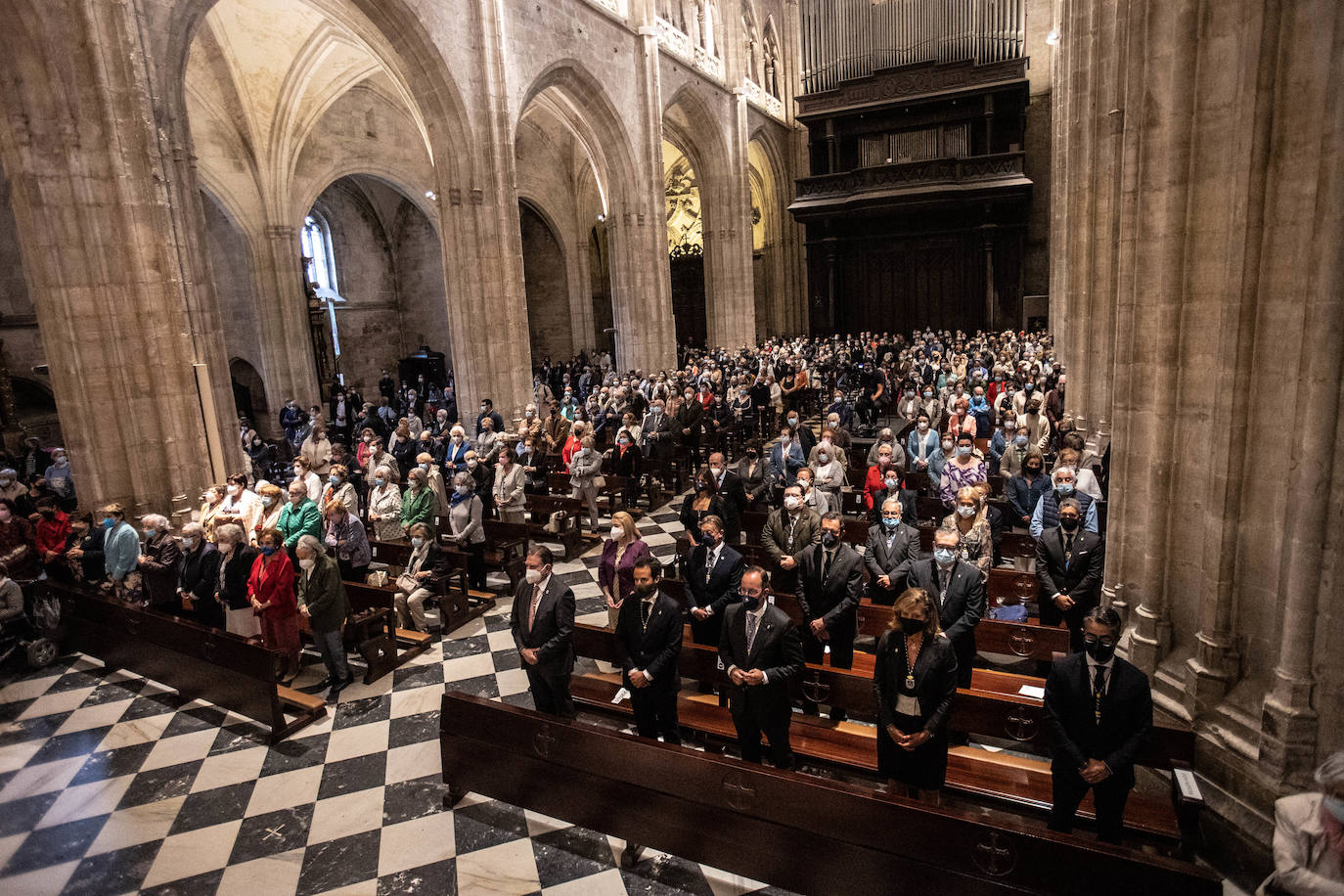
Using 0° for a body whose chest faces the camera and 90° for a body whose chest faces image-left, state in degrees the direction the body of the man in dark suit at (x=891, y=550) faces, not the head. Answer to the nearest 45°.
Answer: approximately 0°

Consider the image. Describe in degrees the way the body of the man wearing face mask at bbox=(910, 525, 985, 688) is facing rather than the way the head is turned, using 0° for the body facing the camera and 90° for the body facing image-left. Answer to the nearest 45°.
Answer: approximately 45°

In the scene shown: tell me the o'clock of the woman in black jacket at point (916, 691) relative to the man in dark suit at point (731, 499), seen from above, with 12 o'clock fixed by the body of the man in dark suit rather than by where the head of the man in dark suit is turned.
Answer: The woman in black jacket is roughly at 10 o'clock from the man in dark suit.

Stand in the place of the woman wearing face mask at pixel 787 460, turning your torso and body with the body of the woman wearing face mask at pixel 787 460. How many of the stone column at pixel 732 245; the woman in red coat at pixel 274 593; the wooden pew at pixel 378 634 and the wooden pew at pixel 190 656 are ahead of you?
3

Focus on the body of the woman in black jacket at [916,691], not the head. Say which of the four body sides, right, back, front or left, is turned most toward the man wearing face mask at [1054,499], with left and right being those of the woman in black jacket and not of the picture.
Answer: back

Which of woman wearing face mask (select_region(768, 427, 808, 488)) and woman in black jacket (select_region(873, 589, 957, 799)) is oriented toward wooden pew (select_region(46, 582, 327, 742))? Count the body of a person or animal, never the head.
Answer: the woman wearing face mask

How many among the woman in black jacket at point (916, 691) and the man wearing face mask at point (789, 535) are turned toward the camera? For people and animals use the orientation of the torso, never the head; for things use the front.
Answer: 2

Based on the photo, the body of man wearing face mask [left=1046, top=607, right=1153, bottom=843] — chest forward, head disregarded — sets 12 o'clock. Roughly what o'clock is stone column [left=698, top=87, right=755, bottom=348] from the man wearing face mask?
The stone column is roughly at 5 o'clock from the man wearing face mask.
